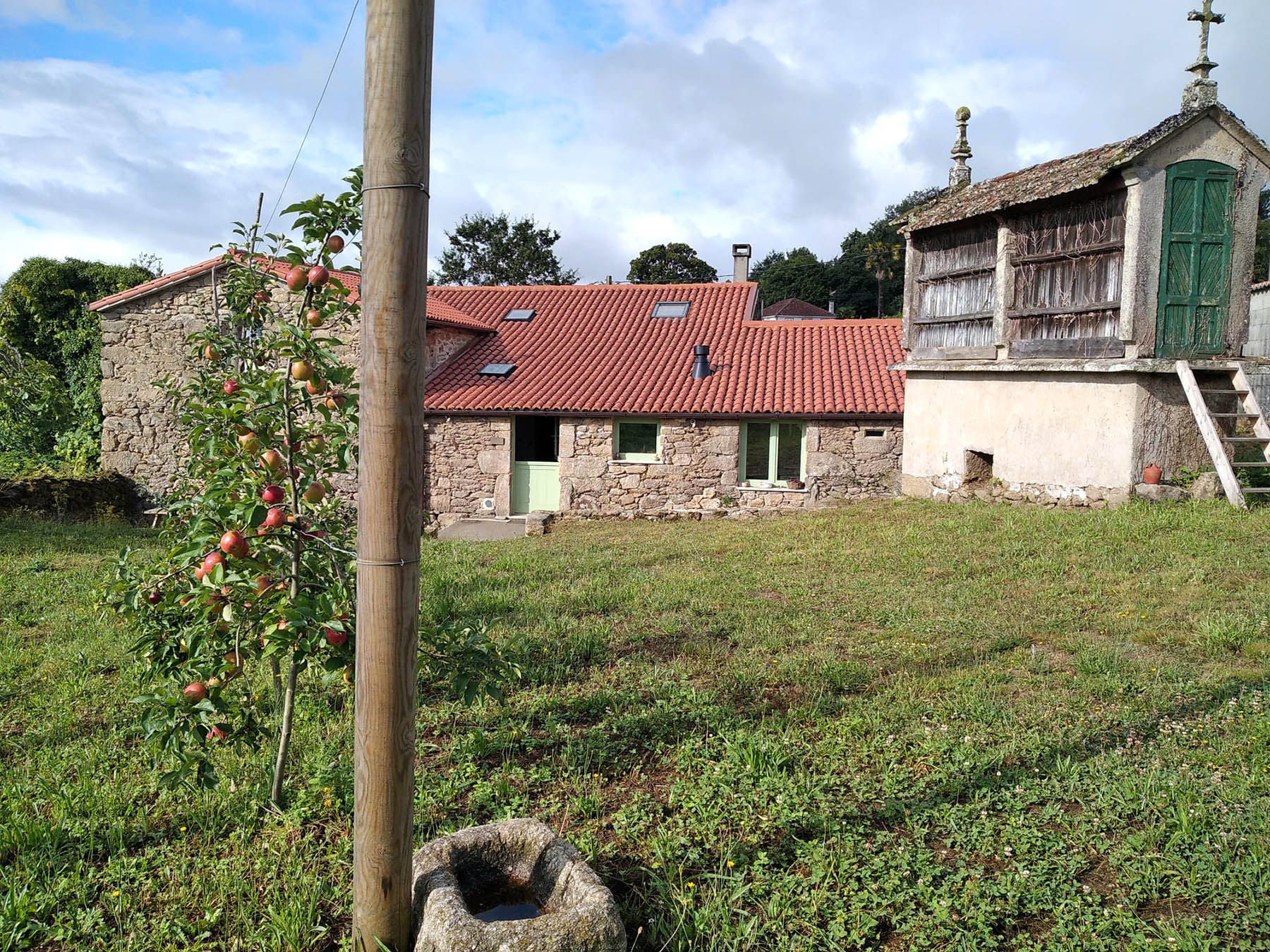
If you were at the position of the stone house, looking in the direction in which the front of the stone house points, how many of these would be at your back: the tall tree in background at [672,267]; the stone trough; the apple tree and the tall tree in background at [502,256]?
2

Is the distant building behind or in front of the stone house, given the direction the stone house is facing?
behind

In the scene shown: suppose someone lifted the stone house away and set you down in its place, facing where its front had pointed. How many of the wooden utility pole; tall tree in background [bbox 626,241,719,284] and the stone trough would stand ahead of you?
2

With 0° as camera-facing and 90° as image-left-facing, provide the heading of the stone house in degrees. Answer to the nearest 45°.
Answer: approximately 0°

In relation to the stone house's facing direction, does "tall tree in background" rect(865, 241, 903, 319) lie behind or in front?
behind

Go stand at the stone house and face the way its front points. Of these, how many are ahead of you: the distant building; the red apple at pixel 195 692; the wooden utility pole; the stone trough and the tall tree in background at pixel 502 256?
3

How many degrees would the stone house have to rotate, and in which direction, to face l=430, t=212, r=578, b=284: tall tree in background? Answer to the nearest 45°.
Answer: approximately 180°

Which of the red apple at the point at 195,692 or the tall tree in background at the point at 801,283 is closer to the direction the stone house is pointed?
the red apple

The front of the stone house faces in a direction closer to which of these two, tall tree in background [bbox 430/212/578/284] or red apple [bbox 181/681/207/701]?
the red apple

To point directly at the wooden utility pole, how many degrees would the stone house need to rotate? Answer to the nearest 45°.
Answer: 0° — it already faces it
